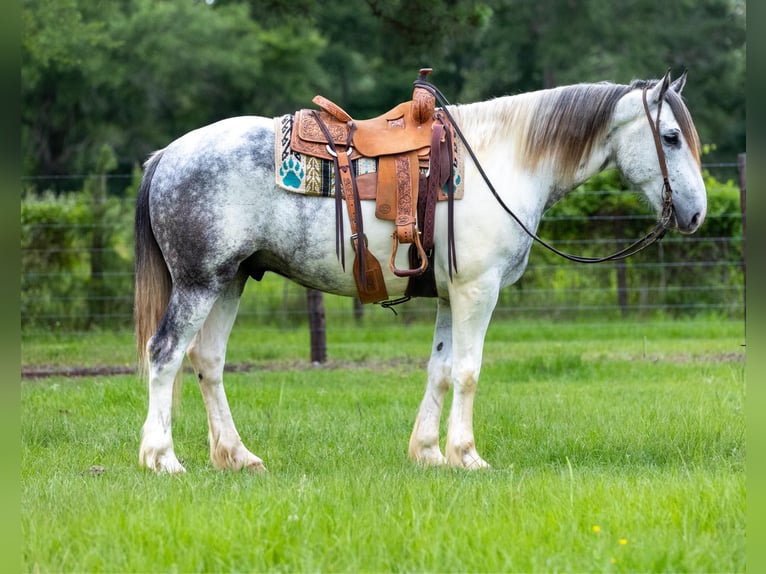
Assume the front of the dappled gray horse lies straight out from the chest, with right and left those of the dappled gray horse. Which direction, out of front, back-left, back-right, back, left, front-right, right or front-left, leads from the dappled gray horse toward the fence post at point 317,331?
left

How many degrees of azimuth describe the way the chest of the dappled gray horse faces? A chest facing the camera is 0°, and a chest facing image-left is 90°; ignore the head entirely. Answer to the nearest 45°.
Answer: approximately 270°

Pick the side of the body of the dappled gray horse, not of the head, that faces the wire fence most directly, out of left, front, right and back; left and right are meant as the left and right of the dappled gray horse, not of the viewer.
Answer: left

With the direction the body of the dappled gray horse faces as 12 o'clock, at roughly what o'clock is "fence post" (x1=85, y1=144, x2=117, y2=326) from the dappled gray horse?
The fence post is roughly at 8 o'clock from the dappled gray horse.
